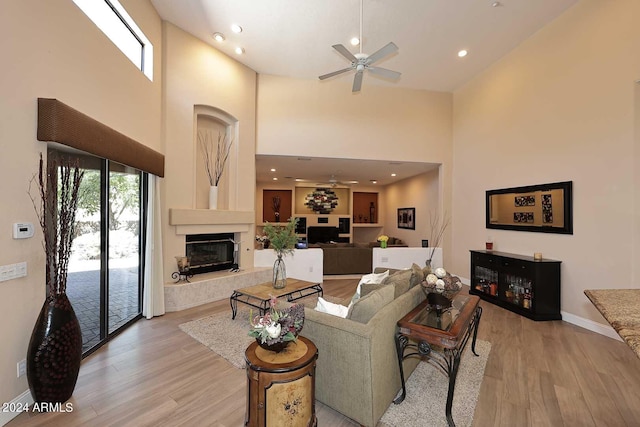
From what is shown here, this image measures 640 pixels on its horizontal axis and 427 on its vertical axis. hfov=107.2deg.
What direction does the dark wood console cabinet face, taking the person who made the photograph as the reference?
facing the viewer and to the left of the viewer

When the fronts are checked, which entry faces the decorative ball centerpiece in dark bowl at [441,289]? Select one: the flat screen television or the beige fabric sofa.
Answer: the flat screen television

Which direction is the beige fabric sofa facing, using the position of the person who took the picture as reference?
facing away from the viewer and to the left of the viewer

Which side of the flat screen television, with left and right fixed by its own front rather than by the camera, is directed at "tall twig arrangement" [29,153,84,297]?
front

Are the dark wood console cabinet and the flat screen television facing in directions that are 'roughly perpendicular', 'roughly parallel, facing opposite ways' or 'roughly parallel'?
roughly perpendicular

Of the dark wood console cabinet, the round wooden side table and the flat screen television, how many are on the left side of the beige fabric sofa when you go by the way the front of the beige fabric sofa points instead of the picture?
1

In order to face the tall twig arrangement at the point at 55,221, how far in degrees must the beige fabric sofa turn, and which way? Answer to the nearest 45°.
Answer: approximately 45° to its left

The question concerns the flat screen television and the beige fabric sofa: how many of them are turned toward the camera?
1

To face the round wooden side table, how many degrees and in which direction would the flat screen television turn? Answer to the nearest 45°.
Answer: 0° — it already faces it

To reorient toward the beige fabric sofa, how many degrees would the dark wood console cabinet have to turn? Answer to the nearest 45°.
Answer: approximately 45° to its left

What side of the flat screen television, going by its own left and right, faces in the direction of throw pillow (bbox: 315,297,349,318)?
front

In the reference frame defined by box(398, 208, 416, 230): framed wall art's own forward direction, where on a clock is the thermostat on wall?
The thermostat on wall is roughly at 11 o'clock from the framed wall art.

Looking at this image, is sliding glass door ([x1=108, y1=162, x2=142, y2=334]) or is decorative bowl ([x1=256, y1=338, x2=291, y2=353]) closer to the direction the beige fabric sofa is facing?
the sliding glass door

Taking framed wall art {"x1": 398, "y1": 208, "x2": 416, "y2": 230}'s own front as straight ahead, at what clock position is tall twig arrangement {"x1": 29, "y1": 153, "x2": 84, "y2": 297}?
The tall twig arrangement is roughly at 11 o'clock from the framed wall art.
